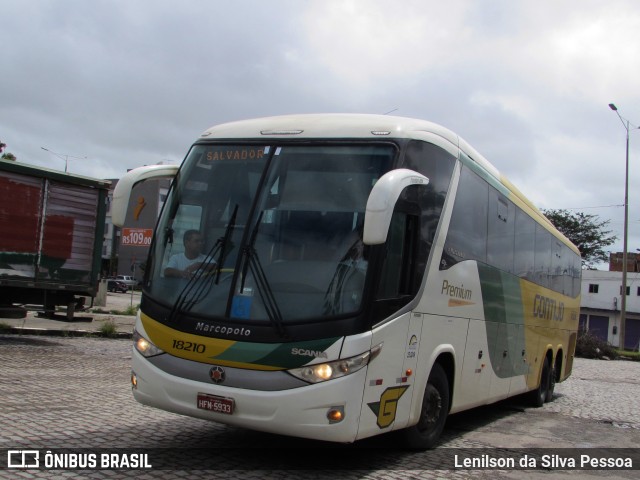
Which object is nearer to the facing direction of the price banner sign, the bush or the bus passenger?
the bus passenger

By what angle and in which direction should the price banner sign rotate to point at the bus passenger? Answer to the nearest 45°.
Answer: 0° — it already faces them

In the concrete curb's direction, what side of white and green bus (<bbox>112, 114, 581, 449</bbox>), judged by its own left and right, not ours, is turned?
right

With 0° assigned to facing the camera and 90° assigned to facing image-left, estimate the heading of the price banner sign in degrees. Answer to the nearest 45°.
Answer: approximately 0°

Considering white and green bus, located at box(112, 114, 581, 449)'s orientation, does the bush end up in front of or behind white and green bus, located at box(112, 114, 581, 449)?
behind

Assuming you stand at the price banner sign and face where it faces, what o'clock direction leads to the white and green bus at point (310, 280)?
The white and green bus is roughly at 12 o'clock from the price banner sign.

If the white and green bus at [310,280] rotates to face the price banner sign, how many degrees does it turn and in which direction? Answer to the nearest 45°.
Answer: approximately 135° to its right

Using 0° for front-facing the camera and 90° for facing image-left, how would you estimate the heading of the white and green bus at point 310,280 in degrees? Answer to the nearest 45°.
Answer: approximately 45°

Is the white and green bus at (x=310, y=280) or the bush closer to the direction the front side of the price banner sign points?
the white and green bus

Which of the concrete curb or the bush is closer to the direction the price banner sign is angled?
the concrete curb
